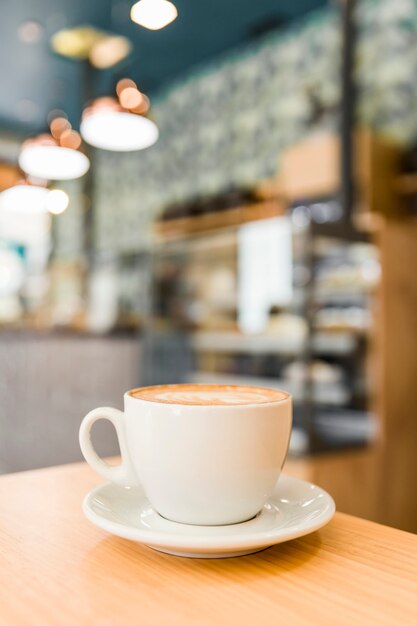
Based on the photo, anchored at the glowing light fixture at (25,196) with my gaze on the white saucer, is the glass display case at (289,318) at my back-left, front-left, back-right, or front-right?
front-left

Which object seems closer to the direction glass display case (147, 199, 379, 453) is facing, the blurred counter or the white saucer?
the white saucer

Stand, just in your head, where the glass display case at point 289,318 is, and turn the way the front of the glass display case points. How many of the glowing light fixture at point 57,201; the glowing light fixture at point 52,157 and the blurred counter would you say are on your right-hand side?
3

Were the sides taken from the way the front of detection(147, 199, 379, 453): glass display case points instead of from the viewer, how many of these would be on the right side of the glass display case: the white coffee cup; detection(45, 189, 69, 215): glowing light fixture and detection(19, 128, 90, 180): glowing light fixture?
2

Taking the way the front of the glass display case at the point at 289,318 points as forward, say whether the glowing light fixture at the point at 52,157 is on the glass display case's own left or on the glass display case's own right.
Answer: on the glass display case's own right

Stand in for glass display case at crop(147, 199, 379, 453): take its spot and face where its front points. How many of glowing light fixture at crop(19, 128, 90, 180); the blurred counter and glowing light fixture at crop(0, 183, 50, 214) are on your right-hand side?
3

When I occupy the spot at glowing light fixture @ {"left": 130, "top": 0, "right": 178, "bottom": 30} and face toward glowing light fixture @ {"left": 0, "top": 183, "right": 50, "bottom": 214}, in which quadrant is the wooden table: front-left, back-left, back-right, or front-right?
back-left

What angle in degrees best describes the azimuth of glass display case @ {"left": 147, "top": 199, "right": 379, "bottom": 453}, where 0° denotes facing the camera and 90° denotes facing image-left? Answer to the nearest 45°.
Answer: approximately 45°

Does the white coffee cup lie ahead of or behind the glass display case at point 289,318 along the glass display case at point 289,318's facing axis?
ahead

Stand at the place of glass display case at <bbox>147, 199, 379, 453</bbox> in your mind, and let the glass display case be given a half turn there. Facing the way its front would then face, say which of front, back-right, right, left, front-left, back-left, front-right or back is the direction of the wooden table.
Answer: back-right

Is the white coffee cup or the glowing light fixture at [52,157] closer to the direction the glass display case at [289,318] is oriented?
the white coffee cup

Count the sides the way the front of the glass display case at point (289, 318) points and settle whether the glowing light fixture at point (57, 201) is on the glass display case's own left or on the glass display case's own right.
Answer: on the glass display case's own right

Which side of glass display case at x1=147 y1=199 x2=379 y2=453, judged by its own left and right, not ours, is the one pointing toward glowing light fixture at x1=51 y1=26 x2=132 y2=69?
right

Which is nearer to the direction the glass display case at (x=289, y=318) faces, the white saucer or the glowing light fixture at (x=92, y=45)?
the white saucer

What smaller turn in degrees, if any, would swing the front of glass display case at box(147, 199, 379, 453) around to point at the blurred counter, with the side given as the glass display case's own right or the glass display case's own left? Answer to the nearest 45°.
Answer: approximately 90° to the glass display case's own right
